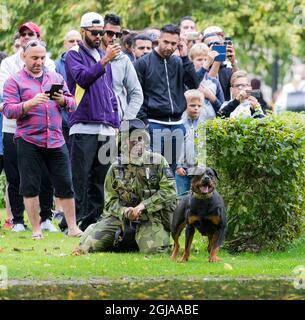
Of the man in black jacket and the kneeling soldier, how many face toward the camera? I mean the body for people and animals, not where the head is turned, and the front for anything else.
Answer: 2

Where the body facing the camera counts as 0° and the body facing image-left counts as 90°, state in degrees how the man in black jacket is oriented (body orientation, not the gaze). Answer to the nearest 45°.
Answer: approximately 0°

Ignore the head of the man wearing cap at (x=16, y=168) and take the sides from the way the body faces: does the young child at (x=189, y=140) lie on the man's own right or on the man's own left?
on the man's own left

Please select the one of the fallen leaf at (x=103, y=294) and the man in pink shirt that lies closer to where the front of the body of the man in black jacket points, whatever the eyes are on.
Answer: the fallen leaf

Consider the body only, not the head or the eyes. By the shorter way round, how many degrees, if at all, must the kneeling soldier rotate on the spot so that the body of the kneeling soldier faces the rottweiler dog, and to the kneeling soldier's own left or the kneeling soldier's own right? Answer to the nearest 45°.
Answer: approximately 45° to the kneeling soldier's own left

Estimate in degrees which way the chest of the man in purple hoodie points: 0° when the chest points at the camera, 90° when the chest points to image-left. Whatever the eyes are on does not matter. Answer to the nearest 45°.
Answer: approximately 315°
